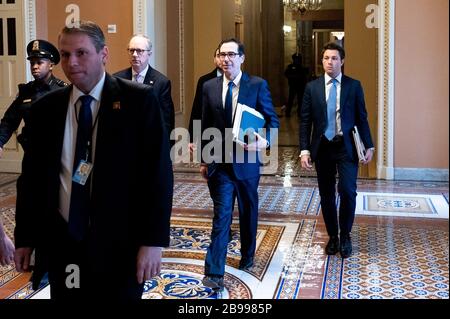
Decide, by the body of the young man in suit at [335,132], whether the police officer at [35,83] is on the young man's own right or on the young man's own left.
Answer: on the young man's own right

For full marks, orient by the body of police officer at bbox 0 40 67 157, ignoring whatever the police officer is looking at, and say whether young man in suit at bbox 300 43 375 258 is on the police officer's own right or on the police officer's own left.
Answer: on the police officer's own left

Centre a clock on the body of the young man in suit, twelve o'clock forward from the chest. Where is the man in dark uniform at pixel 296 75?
The man in dark uniform is roughly at 6 o'clock from the young man in suit.

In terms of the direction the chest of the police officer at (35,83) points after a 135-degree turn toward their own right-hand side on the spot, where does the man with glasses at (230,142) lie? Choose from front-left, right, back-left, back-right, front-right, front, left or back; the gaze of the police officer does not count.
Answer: back-right

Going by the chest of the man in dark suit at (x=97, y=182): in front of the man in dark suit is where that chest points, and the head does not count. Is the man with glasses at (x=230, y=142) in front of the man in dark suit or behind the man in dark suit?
behind

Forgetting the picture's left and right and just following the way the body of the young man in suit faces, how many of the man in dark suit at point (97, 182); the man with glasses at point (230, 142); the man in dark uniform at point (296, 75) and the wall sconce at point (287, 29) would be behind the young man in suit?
2

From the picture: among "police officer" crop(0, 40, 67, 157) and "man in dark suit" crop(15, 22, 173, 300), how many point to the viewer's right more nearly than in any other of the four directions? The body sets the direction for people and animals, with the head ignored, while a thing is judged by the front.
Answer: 0

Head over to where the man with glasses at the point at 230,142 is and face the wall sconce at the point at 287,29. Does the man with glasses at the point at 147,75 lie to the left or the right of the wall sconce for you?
left

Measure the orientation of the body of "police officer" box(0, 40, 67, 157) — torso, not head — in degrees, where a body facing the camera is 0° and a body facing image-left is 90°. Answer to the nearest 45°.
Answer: approximately 45°

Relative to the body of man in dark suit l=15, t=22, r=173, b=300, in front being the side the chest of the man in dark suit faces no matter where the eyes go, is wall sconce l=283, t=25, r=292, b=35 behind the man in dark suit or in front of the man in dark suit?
behind

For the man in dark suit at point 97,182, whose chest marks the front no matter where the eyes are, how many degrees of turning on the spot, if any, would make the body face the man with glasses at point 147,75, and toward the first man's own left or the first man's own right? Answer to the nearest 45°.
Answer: approximately 135° to the first man's own right

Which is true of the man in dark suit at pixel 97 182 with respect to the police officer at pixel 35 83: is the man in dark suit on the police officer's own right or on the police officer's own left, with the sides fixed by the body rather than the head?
on the police officer's own left
